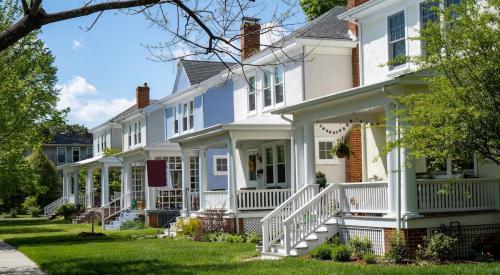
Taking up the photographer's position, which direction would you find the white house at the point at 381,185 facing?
facing the viewer and to the left of the viewer

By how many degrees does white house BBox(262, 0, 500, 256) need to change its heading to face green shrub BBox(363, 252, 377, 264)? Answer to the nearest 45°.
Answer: approximately 45° to its left

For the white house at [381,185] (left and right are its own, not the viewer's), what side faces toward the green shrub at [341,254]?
front

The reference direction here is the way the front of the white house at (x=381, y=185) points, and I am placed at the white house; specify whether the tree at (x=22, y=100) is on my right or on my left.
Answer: on my right

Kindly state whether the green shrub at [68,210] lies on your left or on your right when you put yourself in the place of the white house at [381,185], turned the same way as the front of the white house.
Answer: on your right

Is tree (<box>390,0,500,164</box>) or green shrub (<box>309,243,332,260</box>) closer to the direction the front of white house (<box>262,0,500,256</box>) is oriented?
the green shrub

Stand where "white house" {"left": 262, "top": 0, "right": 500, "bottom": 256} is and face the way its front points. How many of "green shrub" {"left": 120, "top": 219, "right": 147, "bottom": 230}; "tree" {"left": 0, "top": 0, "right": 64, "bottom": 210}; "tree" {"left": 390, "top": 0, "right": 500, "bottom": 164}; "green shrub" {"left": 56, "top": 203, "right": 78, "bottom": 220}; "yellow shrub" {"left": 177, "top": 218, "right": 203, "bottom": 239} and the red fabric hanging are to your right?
5

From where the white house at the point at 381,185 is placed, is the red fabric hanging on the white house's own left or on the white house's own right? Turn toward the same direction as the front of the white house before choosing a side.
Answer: on the white house's own right

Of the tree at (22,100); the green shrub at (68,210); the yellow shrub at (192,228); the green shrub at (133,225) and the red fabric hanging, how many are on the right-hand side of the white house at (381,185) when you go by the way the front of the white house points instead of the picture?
5

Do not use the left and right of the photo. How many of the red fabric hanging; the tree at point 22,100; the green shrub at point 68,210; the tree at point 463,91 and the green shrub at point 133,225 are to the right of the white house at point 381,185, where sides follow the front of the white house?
4

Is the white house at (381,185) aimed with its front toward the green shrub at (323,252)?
yes

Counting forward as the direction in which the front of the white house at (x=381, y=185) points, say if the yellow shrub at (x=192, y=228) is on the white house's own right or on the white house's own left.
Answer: on the white house's own right
